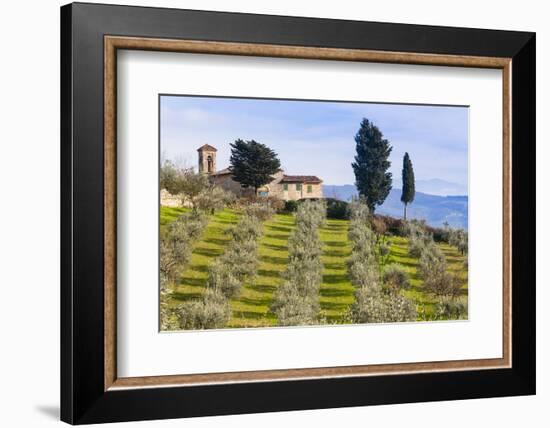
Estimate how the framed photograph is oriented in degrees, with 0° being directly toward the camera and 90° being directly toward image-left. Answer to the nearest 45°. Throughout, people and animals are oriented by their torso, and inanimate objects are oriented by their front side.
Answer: approximately 315°
